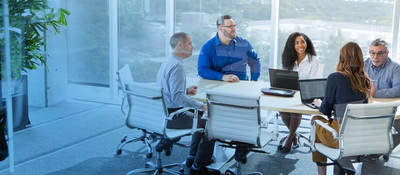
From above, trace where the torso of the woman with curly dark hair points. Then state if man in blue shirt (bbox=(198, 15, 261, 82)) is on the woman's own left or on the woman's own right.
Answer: on the woman's own right

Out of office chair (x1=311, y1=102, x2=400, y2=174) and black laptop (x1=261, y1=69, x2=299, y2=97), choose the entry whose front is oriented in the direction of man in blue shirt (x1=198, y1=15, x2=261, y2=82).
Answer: the office chair

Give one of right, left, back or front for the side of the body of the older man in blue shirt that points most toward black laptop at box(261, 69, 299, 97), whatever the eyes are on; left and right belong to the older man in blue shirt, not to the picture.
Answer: front

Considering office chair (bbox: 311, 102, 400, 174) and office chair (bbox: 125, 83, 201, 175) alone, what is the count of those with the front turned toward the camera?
0

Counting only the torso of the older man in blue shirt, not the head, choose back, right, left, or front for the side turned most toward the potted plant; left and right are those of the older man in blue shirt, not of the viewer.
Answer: front

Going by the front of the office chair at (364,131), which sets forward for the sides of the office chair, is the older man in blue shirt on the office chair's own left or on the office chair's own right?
on the office chair's own right

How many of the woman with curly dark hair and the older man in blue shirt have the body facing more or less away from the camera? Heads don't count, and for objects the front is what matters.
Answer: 0

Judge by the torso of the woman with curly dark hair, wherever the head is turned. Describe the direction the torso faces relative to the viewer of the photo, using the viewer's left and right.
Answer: facing the viewer and to the left of the viewer

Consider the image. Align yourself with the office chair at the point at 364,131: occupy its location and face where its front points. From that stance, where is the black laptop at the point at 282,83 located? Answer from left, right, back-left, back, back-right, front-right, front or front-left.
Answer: front

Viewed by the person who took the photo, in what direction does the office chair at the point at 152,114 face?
facing away from the viewer and to the right of the viewer

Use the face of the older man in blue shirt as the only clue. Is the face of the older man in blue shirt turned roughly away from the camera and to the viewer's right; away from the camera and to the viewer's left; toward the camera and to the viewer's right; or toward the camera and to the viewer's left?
toward the camera and to the viewer's left

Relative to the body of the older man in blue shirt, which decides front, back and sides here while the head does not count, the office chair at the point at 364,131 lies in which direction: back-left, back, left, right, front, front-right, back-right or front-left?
front-left

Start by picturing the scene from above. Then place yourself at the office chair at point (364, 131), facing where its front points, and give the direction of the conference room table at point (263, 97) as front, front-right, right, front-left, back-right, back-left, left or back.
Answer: front
